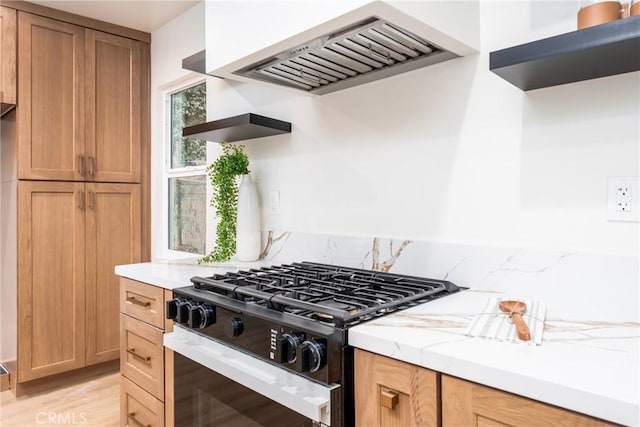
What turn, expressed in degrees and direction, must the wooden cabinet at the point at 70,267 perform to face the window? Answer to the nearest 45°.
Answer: approximately 45° to its left

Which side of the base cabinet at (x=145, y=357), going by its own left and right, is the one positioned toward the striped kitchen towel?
left

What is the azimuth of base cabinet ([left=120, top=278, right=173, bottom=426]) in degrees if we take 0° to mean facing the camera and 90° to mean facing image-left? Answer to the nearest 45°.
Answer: approximately 45°

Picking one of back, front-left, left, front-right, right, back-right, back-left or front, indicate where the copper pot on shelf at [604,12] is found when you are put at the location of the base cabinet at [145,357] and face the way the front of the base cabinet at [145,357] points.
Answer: left

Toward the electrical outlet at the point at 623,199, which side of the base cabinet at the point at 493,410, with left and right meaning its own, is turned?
back

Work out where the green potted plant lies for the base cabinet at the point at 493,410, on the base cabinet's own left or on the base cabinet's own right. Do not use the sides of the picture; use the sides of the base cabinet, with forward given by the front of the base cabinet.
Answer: on the base cabinet's own right

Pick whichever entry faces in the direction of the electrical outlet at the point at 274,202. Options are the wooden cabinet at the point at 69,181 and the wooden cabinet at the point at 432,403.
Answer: the wooden cabinet at the point at 69,181

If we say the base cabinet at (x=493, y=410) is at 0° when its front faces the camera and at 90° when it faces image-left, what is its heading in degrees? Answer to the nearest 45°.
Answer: approximately 45°

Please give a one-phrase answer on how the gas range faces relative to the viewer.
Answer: facing the viewer and to the left of the viewer

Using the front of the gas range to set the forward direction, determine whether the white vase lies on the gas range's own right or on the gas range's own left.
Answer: on the gas range's own right

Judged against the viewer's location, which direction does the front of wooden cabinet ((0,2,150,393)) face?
facing the viewer and to the right of the viewer
